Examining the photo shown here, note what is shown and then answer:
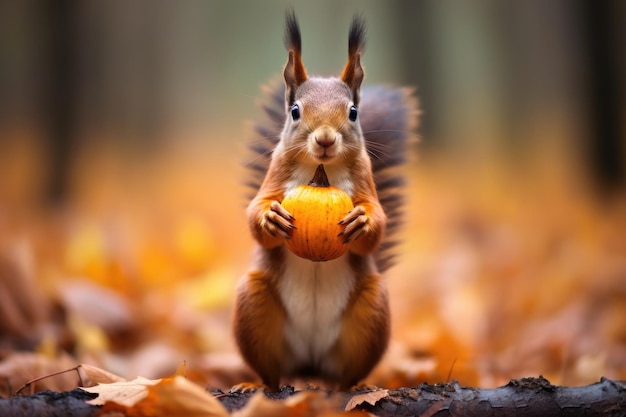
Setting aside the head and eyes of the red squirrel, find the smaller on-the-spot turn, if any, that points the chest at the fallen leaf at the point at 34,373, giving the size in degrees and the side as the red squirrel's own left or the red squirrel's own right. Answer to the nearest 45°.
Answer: approximately 90° to the red squirrel's own right

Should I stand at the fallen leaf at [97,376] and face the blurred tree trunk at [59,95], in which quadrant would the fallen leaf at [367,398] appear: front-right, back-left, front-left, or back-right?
back-right

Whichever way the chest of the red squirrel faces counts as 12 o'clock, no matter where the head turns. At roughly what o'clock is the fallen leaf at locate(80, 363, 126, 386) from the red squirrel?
The fallen leaf is roughly at 3 o'clock from the red squirrel.

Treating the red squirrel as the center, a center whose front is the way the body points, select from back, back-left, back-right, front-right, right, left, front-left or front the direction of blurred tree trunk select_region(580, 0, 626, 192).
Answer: back-left

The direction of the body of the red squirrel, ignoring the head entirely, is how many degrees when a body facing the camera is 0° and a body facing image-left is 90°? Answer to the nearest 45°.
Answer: approximately 0°
